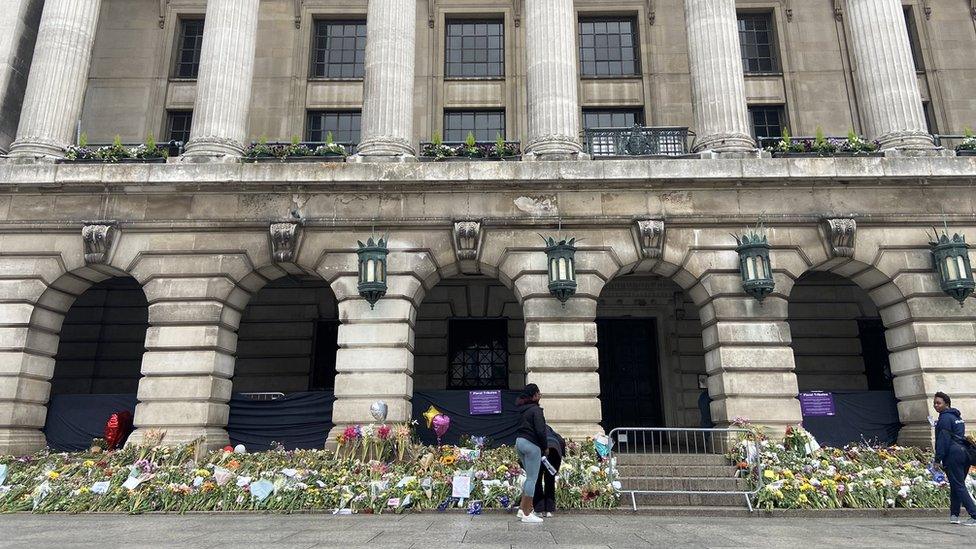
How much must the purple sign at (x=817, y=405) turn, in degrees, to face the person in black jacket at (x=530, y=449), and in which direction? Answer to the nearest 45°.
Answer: approximately 45° to its right

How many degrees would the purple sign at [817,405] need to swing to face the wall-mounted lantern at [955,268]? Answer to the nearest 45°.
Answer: approximately 90° to its left

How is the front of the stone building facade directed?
toward the camera

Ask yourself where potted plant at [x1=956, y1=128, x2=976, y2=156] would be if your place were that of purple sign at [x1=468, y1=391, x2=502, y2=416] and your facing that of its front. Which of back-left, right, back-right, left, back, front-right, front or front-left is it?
left

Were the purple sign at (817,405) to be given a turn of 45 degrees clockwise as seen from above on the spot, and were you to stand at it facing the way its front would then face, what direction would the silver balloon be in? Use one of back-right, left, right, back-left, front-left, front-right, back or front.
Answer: front

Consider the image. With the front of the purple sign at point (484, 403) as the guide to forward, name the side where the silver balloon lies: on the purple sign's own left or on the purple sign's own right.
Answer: on the purple sign's own right

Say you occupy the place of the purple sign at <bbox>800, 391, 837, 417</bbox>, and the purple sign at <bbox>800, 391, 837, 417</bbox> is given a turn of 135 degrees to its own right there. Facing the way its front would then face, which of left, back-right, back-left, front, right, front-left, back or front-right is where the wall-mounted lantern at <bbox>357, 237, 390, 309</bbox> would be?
left

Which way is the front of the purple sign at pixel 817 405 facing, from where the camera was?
facing the viewer

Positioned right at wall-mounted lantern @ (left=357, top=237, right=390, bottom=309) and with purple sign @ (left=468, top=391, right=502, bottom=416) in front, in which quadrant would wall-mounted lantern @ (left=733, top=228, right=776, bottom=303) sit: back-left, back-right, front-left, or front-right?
front-right

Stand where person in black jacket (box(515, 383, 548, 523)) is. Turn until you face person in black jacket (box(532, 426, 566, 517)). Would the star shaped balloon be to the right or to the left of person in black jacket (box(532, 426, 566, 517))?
left

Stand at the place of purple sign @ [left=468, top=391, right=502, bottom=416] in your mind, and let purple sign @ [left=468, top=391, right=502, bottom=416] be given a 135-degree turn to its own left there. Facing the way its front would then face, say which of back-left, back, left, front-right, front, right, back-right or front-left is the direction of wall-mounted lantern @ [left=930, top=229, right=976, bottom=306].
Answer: front-right

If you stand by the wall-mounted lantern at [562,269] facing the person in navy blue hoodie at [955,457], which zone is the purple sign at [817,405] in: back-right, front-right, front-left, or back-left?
front-left

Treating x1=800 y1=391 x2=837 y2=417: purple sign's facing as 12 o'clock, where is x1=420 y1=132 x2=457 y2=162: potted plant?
The potted plant is roughly at 2 o'clock from the purple sign.

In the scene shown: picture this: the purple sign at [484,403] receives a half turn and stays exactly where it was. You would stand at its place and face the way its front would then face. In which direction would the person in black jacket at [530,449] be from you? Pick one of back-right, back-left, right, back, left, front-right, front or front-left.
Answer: back
